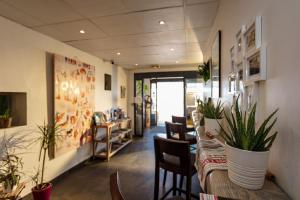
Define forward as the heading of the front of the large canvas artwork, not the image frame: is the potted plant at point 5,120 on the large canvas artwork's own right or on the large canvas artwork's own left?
on the large canvas artwork's own right

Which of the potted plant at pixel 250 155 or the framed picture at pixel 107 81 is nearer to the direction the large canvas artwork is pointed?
the potted plant

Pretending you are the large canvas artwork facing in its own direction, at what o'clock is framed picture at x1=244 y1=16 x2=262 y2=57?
The framed picture is roughly at 1 o'clock from the large canvas artwork.

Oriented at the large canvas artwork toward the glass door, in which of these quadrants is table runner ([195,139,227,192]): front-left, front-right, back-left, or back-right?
back-right

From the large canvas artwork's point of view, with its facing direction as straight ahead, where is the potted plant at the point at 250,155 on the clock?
The potted plant is roughly at 1 o'clock from the large canvas artwork.

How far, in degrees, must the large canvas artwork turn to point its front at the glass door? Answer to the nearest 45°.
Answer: approximately 90° to its left

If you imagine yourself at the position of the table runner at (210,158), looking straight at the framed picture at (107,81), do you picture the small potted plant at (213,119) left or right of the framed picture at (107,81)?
right

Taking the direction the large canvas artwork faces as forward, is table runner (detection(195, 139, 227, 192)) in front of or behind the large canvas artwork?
in front

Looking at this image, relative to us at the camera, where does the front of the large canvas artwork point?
facing the viewer and to the right of the viewer

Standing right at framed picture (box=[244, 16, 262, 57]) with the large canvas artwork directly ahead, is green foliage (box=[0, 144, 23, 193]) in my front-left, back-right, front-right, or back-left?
front-left

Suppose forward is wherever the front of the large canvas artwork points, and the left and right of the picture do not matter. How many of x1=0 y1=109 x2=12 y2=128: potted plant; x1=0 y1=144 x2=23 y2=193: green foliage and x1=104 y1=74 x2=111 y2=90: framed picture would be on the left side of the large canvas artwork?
1

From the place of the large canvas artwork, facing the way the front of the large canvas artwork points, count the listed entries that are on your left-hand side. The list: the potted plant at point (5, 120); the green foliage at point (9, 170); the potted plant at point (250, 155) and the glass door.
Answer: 1

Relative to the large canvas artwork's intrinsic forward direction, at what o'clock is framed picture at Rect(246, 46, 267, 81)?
The framed picture is roughly at 1 o'clock from the large canvas artwork.

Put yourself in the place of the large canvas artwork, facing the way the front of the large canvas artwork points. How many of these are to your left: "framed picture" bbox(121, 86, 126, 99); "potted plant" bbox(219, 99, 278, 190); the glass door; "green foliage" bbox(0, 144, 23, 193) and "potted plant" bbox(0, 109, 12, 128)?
2

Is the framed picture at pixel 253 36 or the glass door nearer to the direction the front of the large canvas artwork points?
the framed picture

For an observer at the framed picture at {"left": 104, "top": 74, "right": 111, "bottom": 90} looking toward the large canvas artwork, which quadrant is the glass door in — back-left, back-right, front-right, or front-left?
back-left

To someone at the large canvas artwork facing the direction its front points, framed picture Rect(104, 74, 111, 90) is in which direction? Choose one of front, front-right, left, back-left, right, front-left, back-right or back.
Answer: left
